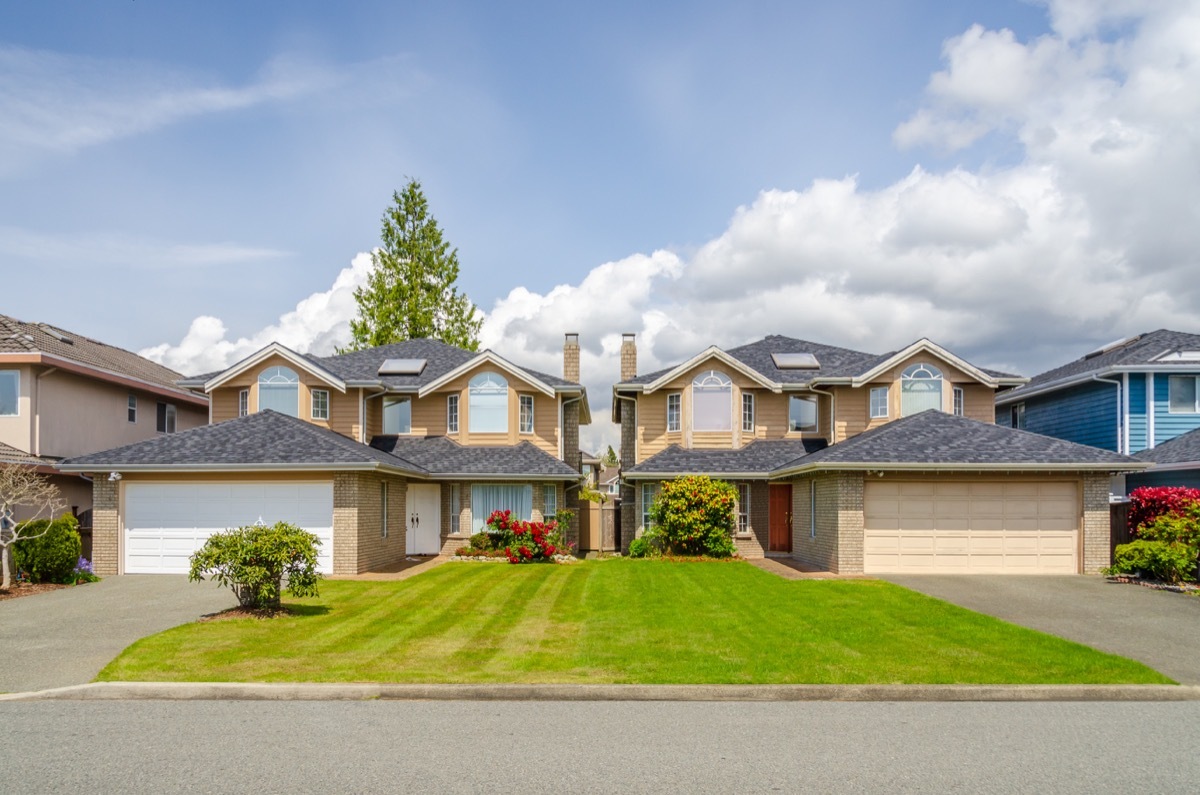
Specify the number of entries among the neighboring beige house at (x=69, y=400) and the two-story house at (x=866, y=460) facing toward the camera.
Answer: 2

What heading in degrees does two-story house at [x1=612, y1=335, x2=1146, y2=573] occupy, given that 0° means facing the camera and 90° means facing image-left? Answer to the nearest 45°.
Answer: approximately 0°

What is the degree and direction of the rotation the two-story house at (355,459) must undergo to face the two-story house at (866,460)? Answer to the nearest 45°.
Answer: approximately 90° to its left

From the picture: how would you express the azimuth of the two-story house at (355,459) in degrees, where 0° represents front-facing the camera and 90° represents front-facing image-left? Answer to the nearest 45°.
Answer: approximately 0°

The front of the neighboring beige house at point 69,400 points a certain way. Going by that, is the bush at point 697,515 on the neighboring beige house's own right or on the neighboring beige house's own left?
on the neighboring beige house's own left

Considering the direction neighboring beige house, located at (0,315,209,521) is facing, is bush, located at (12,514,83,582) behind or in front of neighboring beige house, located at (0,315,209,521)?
in front

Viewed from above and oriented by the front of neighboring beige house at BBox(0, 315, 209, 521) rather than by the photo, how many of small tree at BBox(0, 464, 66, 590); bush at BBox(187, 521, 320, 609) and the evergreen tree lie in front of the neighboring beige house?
2
